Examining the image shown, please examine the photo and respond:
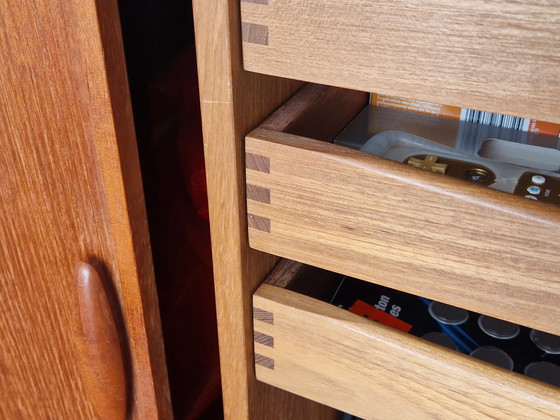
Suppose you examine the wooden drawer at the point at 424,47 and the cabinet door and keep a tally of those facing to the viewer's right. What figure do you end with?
0

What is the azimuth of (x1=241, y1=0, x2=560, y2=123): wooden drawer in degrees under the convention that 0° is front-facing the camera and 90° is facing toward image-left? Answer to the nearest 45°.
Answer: approximately 45°

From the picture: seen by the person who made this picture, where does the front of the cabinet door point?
facing the viewer and to the left of the viewer
